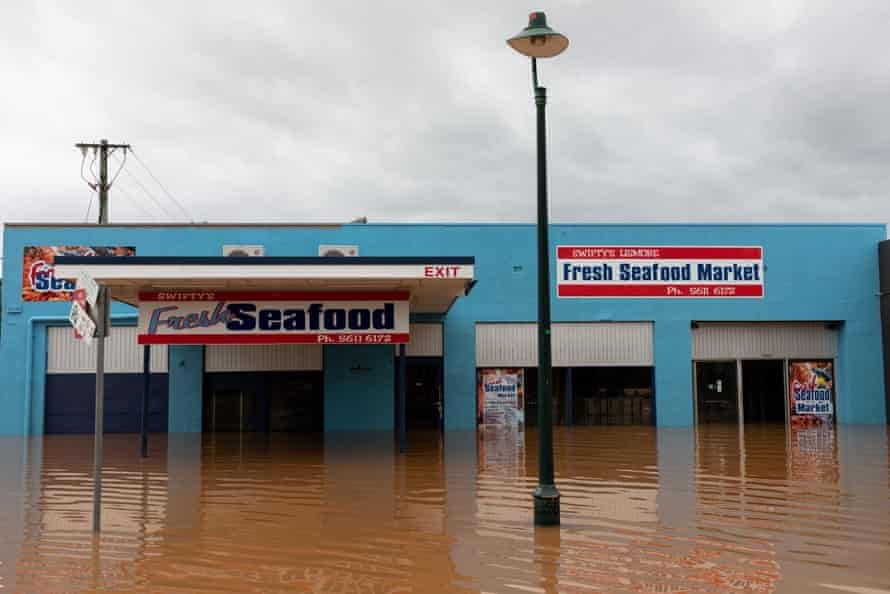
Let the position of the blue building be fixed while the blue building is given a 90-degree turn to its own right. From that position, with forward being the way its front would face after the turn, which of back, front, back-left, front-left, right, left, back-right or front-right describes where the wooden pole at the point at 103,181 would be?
front-right

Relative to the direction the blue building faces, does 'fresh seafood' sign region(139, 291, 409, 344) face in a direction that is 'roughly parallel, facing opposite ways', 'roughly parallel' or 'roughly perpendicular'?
roughly parallel

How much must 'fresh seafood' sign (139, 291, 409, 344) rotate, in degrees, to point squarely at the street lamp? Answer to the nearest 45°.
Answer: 0° — it already faces it

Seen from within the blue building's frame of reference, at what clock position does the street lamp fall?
The street lamp is roughly at 12 o'clock from the blue building.

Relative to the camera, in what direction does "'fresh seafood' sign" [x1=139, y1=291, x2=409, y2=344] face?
facing the viewer

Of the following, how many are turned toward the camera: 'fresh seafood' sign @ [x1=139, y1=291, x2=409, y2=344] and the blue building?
2
